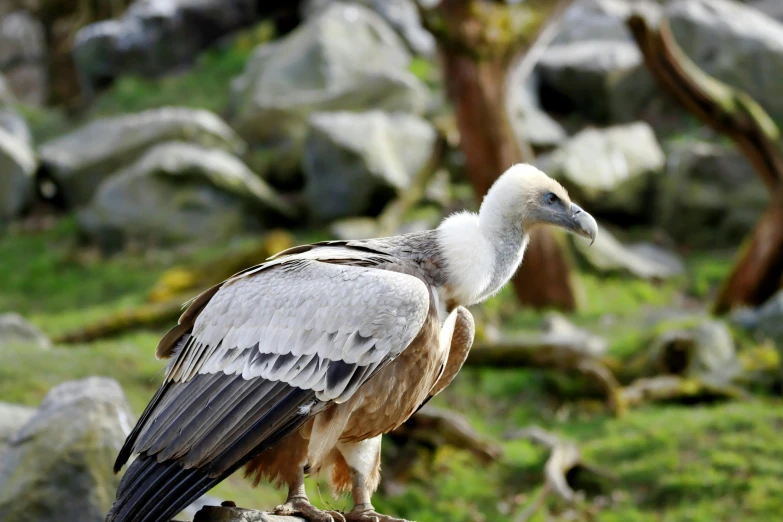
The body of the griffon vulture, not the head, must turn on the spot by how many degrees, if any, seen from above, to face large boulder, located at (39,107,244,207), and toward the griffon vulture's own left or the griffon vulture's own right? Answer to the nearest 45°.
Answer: approximately 90° to the griffon vulture's own left

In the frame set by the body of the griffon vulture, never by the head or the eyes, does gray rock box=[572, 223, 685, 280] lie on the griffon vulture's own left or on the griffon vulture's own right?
on the griffon vulture's own left

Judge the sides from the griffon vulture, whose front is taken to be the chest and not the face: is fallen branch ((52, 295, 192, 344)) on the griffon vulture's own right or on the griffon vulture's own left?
on the griffon vulture's own left

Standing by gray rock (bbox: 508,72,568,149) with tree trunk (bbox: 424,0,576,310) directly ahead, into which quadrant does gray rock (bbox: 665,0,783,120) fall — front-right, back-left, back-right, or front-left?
back-left

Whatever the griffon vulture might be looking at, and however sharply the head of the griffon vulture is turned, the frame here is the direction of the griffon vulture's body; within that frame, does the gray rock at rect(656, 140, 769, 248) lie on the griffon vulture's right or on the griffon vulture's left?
on the griffon vulture's left

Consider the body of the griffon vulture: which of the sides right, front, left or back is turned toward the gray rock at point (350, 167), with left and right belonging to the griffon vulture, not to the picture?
left

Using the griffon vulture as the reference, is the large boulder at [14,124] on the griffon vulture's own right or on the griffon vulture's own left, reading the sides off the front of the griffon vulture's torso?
on the griffon vulture's own left

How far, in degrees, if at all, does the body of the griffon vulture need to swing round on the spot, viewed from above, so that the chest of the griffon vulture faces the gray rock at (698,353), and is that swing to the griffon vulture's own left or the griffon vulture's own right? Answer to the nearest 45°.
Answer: approximately 45° to the griffon vulture's own left

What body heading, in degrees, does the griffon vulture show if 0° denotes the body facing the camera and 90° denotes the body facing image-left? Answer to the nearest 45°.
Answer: approximately 270°

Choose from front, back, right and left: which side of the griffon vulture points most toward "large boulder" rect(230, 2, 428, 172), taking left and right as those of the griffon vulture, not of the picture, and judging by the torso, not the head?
left

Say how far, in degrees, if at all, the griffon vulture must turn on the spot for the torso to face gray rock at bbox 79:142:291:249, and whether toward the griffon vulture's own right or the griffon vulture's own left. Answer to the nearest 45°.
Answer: approximately 90° to the griffon vulture's own left
